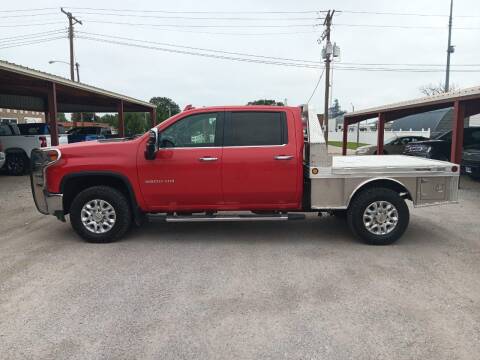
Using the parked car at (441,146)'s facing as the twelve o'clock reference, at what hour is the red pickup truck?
The red pickup truck is roughly at 11 o'clock from the parked car.

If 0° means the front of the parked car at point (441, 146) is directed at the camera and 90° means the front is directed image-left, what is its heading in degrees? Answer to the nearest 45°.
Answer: approximately 45°

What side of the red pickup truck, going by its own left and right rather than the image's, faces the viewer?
left

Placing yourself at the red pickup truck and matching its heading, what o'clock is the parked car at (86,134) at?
The parked car is roughly at 2 o'clock from the red pickup truck.

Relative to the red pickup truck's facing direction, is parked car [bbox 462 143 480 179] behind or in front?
behind

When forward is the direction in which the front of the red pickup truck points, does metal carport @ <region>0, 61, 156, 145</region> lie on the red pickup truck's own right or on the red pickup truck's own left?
on the red pickup truck's own right

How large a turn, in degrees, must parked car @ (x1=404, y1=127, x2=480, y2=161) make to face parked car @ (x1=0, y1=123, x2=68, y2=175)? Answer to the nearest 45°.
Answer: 0° — it already faces it
